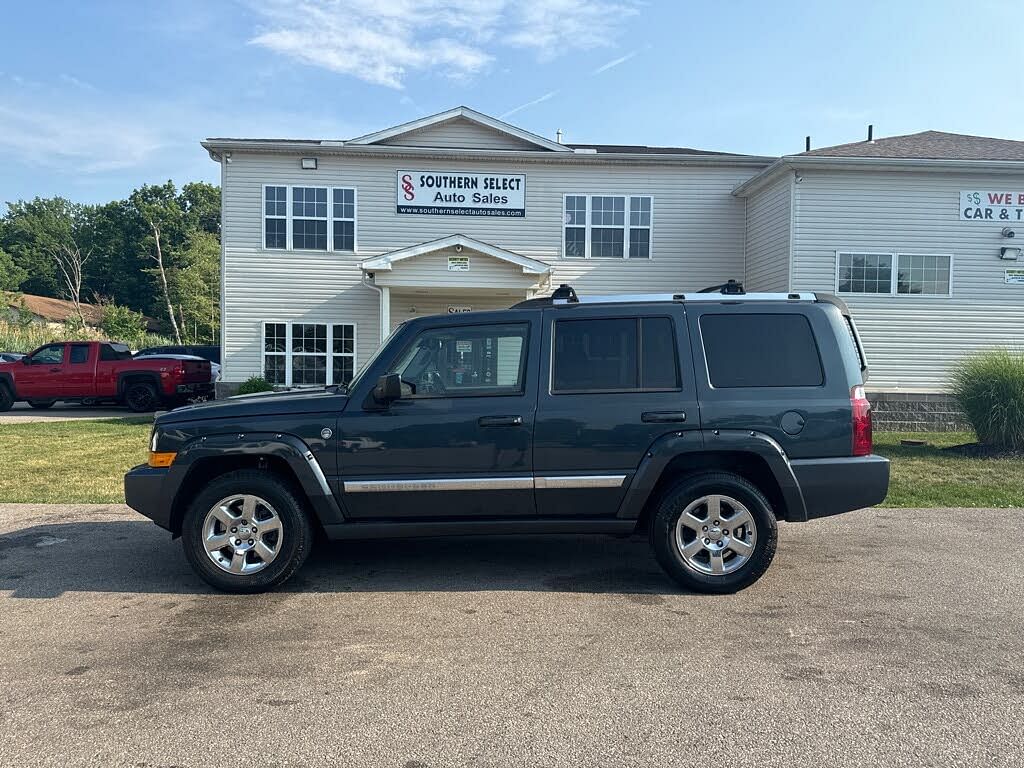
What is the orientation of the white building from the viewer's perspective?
toward the camera

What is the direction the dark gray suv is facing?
to the viewer's left

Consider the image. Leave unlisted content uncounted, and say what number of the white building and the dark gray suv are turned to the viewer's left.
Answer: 1

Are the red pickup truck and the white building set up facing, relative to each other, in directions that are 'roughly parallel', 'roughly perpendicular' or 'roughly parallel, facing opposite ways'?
roughly perpendicular

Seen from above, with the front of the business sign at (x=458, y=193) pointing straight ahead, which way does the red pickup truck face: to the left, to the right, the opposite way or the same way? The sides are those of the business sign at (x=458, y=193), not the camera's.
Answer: to the right

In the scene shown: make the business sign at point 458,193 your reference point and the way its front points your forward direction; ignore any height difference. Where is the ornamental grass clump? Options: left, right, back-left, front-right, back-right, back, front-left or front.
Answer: front-left

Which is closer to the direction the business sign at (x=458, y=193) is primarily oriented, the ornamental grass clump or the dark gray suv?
the dark gray suv

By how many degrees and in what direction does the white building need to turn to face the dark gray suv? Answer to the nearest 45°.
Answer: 0° — it already faces it

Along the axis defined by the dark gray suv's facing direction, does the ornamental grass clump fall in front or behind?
behind

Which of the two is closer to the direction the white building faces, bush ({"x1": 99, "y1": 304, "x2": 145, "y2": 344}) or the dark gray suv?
the dark gray suv

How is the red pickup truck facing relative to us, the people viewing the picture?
facing away from the viewer and to the left of the viewer

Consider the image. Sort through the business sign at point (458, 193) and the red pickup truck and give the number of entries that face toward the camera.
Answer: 1

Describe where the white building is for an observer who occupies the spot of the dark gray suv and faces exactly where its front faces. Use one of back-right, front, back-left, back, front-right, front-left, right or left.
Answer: right

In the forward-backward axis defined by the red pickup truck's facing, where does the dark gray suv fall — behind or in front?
behind

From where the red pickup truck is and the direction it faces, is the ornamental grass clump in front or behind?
behind

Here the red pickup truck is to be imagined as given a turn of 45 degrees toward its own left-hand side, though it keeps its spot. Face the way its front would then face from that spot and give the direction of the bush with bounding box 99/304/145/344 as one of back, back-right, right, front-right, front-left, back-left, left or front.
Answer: right

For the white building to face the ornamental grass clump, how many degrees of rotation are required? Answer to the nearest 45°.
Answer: approximately 45° to its left

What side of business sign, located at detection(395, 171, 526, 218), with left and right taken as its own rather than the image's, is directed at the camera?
front

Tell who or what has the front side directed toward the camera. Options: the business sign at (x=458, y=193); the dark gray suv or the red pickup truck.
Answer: the business sign

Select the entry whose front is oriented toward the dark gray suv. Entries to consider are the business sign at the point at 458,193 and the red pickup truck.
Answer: the business sign
